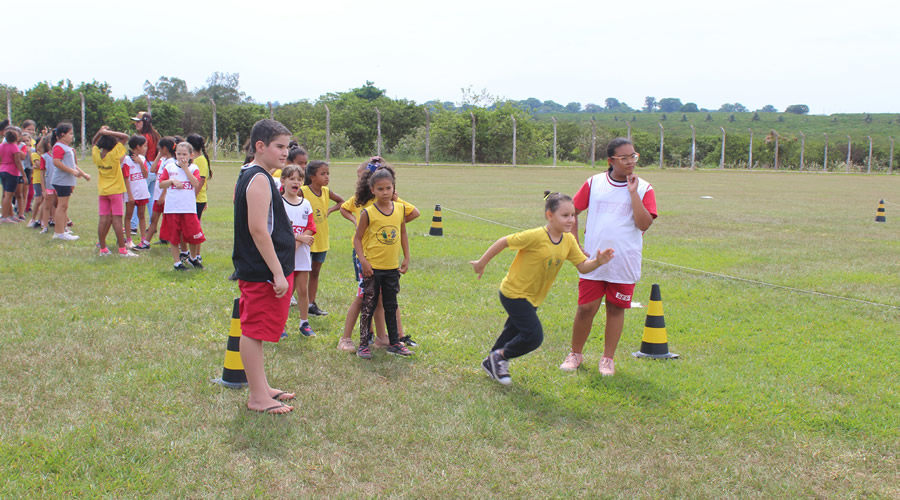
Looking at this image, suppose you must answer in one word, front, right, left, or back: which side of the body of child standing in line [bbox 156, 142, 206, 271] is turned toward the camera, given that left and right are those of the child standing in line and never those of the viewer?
front

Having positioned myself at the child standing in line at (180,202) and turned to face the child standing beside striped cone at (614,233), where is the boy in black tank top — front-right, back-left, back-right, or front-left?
front-right

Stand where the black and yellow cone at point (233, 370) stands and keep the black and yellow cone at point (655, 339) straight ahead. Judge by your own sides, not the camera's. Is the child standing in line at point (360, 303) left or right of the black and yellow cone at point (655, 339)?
left

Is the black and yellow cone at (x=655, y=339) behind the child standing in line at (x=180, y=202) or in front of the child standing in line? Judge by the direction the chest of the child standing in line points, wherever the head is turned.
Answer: in front

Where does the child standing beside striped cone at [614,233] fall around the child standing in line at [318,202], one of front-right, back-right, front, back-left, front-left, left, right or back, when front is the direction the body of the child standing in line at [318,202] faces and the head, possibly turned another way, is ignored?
front

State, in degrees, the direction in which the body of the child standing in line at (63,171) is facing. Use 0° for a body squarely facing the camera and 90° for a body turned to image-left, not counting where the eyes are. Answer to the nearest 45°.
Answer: approximately 270°

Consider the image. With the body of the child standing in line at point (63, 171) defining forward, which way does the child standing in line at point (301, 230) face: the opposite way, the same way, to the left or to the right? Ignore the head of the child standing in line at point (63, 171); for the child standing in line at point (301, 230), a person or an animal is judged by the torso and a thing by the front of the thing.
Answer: to the right

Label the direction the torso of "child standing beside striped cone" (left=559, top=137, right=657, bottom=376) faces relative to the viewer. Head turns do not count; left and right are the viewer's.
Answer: facing the viewer
